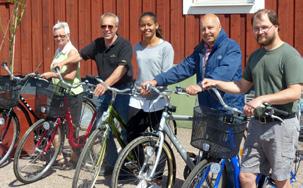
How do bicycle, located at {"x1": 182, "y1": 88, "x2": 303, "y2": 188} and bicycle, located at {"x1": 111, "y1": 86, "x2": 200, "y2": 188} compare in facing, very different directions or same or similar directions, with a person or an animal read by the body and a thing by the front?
same or similar directions

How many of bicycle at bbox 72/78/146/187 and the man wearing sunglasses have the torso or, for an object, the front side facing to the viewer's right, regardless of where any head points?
0

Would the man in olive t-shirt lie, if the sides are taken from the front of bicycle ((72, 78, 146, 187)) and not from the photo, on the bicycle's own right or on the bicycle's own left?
on the bicycle's own left

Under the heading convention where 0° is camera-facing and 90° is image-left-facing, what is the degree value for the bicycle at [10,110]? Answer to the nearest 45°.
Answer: approximately 45°

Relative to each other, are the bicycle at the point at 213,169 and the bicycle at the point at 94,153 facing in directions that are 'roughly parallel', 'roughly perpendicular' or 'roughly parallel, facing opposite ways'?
roughly parallel

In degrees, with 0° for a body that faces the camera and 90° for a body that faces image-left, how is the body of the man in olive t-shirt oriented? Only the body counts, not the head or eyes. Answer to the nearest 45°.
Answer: approximately 45°

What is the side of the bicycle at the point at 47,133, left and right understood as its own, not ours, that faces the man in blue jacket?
left

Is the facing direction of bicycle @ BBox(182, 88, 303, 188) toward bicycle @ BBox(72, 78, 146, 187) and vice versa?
no

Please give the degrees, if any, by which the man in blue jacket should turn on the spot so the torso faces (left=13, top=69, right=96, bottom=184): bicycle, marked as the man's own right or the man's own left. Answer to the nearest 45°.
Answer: approximately 90° to the man's own right

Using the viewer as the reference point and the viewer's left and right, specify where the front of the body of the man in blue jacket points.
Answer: facing the viewer and to the left of the viewer

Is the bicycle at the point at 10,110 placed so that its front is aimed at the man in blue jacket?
no

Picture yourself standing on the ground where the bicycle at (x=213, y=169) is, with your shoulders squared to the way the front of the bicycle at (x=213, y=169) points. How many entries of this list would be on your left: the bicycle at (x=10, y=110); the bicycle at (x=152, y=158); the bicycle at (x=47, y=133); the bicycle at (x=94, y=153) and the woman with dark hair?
0

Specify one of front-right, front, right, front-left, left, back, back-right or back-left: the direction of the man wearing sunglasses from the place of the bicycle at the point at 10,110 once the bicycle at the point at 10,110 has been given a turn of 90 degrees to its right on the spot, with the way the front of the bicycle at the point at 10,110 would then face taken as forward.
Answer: back

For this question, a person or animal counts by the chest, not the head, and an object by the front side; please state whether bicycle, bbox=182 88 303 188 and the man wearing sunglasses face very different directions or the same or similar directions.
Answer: same or similar directions

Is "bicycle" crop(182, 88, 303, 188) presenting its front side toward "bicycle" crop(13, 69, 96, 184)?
no
